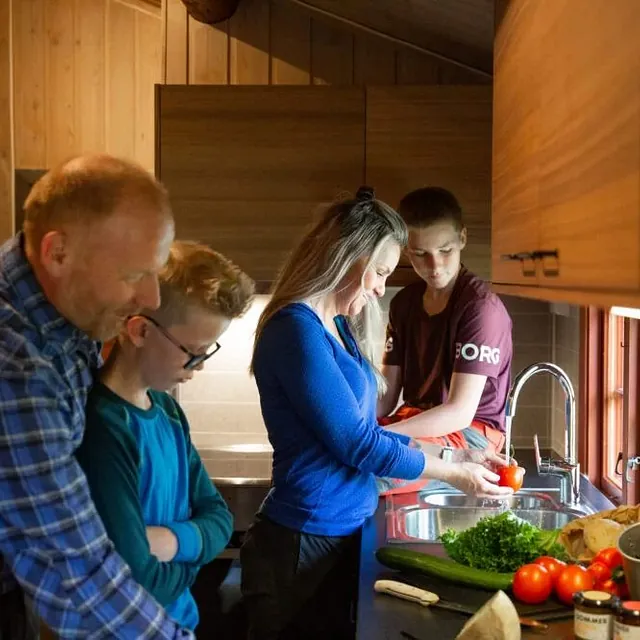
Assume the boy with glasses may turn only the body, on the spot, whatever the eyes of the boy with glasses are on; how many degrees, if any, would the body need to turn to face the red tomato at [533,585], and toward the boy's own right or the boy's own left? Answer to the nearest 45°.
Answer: approximately 45° to the boy's own left

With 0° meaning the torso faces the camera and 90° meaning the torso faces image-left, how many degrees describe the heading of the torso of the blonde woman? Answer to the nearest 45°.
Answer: approximately 270°

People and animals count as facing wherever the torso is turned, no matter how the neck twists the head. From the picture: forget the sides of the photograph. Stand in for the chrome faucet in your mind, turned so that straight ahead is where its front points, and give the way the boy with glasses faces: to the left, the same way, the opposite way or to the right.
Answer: the opposite way

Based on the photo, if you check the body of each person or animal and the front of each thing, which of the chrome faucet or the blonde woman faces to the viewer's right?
the blonde woman

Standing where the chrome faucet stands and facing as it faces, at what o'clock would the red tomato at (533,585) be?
The red tomato is roughly at 9 o'clock from the chrome faucet.

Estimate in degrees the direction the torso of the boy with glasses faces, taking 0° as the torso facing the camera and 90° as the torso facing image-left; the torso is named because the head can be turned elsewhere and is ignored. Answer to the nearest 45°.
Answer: approximately 315°

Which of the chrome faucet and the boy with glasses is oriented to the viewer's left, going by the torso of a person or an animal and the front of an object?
the chrome faucet

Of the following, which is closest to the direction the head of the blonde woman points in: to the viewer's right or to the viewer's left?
to the viewer's right

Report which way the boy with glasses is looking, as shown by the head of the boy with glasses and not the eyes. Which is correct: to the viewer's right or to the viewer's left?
to the viewer's right
